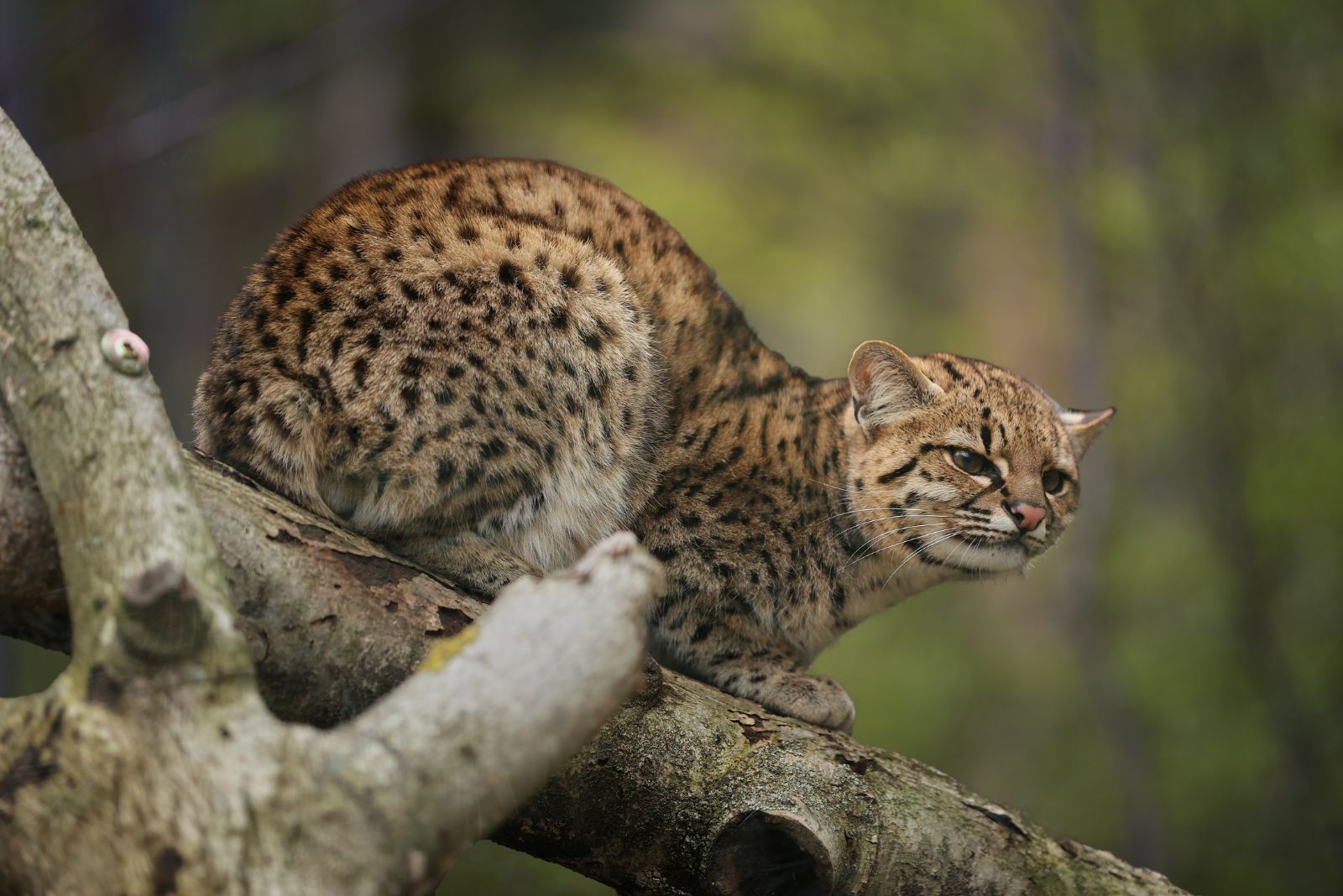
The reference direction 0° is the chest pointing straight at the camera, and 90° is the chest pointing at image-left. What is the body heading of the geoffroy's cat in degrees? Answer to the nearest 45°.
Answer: approximately 270°

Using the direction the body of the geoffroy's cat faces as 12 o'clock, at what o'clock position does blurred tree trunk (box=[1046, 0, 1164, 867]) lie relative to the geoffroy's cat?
The blurred tree trunk is roughly at 10 o'clock from the geoffroy's cat.

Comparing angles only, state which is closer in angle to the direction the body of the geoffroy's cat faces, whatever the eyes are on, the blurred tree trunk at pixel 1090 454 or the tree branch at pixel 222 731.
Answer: the blurred tree trunk

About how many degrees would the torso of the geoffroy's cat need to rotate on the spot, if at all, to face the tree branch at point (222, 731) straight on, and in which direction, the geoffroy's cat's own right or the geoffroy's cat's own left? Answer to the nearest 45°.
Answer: approximately 90° to the geoffroy's cat's own right
